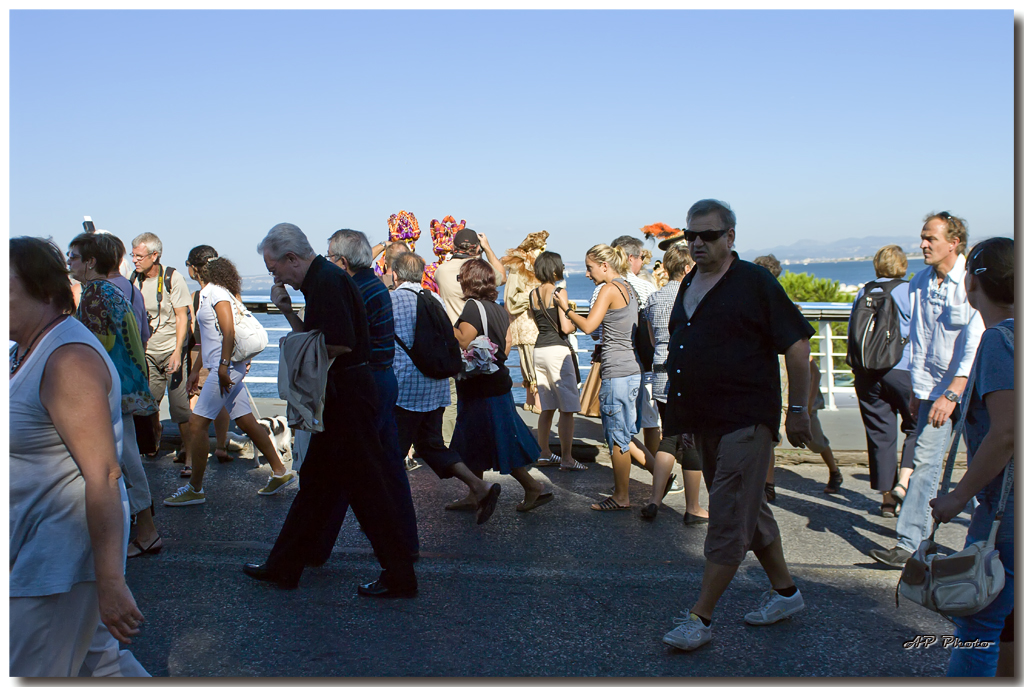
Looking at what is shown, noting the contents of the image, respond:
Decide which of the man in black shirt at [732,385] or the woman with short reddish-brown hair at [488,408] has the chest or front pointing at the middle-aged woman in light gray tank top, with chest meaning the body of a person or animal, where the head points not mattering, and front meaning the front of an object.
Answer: the man in black shirt

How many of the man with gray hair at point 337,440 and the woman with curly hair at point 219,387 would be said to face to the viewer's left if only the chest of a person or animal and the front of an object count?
2

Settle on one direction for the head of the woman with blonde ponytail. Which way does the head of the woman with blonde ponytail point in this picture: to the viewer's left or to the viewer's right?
to the viewer's left

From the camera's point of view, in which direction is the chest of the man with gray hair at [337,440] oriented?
to the viewer's left
